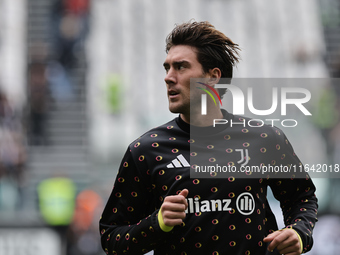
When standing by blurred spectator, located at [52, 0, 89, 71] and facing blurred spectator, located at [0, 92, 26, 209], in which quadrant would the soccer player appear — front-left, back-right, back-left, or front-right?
front-left

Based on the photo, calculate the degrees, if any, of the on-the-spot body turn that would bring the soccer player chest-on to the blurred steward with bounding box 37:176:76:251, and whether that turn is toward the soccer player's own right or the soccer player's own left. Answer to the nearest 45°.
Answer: approximately 180°

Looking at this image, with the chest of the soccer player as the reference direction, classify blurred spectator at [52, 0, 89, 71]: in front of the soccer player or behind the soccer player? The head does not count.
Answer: behind

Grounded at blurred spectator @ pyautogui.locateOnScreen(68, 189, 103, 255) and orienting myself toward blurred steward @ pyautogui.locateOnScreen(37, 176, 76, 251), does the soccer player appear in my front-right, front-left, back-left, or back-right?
back-left

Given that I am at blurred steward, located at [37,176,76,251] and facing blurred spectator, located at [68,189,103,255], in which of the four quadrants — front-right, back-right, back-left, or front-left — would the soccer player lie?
front-right

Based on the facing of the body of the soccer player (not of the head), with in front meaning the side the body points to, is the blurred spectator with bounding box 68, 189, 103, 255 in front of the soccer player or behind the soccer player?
behind

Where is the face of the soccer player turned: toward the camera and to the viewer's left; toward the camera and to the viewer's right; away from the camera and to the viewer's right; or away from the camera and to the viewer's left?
toward the camera and to the viewer's left

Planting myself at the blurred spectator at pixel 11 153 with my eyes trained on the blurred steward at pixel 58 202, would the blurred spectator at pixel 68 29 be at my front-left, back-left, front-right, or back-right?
back-left

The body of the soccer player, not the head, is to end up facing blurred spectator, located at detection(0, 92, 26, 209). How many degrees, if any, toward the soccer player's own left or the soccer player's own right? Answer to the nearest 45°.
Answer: approximately 135° to the soccer player's own right

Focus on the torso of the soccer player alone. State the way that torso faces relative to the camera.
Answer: toward the camera
